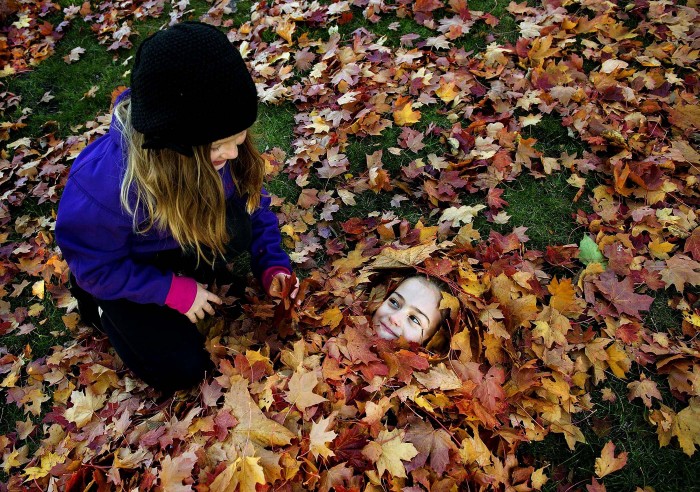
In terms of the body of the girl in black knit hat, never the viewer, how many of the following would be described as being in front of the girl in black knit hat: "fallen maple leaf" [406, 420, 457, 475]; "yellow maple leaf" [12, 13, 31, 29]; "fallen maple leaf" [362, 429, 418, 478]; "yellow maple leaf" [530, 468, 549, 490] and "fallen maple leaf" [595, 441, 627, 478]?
4

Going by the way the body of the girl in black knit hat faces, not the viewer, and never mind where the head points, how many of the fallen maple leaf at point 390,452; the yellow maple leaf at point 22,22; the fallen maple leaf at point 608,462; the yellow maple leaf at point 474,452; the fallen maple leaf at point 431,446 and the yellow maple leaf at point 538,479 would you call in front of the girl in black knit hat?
5

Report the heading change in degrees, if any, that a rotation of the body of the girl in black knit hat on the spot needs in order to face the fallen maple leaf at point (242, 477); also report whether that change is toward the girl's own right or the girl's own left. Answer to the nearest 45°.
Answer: approximately 45° to the girl's own right

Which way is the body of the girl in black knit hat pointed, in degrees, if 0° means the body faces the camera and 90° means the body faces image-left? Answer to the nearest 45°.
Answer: approximately 315°

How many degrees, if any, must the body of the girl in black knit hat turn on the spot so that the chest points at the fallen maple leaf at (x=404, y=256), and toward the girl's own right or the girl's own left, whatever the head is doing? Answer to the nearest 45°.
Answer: approximately 45° to the girl's own left

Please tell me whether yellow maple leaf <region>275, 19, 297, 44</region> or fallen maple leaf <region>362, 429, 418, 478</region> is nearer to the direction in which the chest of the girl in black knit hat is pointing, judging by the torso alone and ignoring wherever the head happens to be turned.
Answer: the fallen maple leaf

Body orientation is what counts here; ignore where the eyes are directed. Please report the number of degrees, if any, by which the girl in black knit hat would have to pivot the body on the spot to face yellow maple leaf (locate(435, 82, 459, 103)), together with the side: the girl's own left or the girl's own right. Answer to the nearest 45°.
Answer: approximately 90° to the girl's own left
